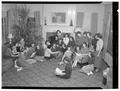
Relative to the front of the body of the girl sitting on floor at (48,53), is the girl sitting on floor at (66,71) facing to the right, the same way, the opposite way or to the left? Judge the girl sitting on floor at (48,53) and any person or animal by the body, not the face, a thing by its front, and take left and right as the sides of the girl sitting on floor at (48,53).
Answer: the opposite way

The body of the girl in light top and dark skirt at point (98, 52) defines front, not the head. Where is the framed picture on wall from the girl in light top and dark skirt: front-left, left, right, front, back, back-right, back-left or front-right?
front

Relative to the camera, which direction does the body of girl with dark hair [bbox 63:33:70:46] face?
toward the camera

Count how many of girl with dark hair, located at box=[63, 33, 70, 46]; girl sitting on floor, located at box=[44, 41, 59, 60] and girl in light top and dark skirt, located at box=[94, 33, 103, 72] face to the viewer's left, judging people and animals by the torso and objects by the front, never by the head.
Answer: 1

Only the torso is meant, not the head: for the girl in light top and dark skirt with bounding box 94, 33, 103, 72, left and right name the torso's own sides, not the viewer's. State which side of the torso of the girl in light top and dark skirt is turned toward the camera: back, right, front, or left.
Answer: left

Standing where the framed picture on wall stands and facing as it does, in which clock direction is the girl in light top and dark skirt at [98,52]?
The girl in light top and dark skirt is roughly at 11 o'clock from the framed picture on wall.

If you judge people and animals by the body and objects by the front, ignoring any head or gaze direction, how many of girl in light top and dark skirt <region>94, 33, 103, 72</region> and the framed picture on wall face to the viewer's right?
0

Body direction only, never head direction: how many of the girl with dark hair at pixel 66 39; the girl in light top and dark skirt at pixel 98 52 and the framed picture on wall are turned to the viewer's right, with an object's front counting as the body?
0
